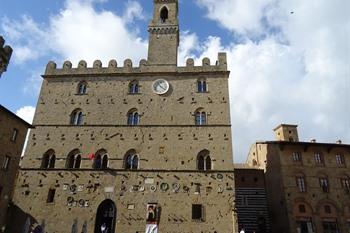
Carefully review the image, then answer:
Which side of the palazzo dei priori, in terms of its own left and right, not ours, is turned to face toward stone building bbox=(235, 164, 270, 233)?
left

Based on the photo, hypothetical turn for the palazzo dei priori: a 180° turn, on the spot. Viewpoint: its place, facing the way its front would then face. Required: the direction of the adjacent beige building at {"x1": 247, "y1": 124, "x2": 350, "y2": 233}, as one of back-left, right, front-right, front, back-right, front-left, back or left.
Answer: right

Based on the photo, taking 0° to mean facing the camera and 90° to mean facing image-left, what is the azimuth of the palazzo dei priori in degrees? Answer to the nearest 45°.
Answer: approximately 0°
